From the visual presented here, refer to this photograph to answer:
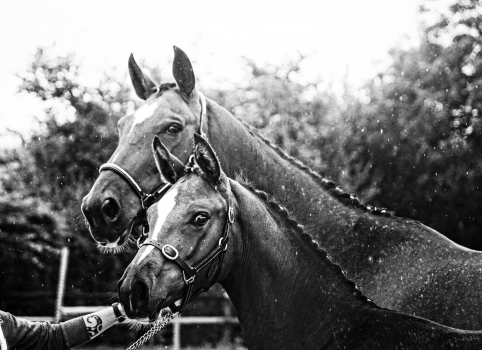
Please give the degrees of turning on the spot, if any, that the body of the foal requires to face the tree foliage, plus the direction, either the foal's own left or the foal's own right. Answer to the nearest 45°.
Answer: approximately 90° to the foal's own right

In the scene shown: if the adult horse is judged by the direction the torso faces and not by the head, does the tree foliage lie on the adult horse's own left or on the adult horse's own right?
on the adult horse's own right

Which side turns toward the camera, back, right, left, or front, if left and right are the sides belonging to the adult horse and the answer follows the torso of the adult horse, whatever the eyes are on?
left

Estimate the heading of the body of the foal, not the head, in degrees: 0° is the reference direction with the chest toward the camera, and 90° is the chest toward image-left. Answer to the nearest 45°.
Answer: approximately 90°

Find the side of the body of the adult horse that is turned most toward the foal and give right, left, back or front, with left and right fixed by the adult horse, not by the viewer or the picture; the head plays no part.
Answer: left

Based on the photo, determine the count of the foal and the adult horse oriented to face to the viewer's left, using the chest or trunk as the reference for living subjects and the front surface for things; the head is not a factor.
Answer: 2
